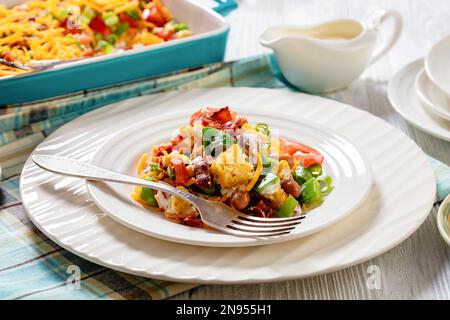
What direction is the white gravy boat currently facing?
to the viewer's left

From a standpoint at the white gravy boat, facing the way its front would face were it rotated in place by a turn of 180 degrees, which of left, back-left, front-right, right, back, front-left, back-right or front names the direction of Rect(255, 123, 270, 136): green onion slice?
right

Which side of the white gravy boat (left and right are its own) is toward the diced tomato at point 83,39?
front

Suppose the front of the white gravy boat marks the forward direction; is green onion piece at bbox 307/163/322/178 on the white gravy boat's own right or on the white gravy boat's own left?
on the white gravy boat's own left

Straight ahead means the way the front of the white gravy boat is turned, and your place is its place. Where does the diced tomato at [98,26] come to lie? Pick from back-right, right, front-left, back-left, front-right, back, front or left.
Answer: front

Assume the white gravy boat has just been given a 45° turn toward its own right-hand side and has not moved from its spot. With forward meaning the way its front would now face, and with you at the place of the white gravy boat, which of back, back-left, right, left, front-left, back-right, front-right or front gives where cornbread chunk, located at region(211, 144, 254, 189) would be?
back-left

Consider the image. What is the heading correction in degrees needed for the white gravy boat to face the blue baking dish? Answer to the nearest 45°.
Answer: approximately 45° to its left

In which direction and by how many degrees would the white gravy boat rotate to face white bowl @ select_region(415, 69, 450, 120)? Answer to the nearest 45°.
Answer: approximately 135° to its left

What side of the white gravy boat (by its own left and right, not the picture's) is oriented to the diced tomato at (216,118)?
left

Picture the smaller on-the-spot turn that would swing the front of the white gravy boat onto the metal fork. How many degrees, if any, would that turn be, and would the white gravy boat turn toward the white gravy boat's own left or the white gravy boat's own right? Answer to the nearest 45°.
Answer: approximately 90° to the white gravy boat's own left

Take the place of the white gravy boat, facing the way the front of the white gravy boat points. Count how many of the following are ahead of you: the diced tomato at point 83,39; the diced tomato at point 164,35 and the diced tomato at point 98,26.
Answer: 3

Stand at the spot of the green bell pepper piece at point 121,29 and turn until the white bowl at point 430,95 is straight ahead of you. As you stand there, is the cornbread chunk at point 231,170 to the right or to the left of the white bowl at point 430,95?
right

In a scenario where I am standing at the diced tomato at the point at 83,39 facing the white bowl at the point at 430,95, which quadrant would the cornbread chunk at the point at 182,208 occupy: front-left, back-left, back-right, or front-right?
front-right

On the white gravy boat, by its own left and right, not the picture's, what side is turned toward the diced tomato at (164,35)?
front

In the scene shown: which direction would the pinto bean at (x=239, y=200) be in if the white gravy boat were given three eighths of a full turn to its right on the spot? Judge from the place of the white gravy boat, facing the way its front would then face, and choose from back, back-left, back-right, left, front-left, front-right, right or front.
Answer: back-right
